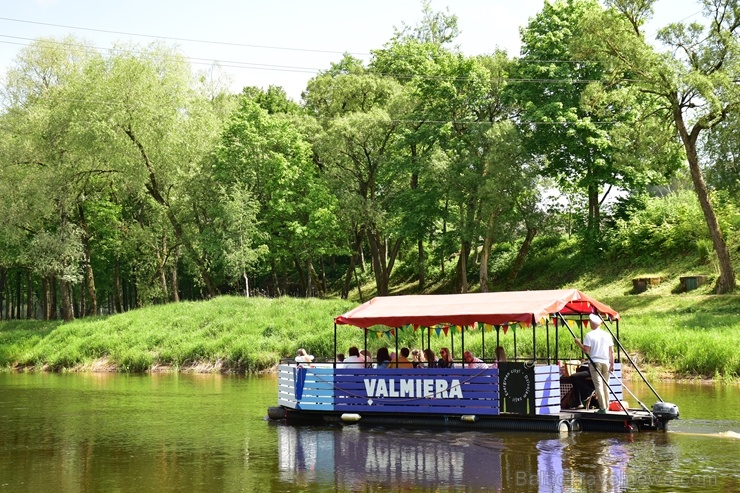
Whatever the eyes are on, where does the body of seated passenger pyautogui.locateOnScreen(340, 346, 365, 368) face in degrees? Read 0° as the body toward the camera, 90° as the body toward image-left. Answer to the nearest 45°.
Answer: approximately 180°

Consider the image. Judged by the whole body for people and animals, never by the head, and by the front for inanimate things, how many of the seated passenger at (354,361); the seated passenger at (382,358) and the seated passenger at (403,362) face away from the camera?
3

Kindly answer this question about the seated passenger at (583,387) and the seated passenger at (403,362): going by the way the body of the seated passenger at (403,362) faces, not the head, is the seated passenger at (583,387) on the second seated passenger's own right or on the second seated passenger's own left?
on the second seated passenger's own right

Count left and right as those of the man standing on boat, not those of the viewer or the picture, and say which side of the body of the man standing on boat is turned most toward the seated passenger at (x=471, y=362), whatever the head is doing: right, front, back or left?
front

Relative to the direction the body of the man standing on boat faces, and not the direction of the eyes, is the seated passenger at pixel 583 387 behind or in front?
in front

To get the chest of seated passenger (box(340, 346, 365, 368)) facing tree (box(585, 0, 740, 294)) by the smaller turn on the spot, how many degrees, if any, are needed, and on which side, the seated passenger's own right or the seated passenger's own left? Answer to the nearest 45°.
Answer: approximately 45° to the seated passenger's own right

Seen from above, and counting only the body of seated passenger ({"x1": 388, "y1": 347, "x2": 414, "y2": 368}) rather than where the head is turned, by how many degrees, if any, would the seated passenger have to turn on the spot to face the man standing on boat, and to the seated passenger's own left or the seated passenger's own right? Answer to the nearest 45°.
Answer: approximately 135° to the seated passenger's own right

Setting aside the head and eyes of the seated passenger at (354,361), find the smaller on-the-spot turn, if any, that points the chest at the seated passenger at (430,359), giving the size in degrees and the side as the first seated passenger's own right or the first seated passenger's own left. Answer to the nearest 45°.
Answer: approximately 135° to the first seated passenger's own right

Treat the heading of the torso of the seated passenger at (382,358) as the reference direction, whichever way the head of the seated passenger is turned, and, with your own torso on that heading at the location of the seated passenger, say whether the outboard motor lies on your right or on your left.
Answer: on your right

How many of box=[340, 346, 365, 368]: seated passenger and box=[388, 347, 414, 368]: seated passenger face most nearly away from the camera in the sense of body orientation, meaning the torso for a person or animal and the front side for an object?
2

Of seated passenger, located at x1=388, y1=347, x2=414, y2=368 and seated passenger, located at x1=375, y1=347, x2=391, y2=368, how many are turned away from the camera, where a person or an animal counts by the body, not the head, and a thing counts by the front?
2

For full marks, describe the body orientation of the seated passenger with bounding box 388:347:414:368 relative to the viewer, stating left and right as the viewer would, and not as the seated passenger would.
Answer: facing away from the viewer

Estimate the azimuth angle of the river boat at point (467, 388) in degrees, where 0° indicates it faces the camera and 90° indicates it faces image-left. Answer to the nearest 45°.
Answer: approximately 135°

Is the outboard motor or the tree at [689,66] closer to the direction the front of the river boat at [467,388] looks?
the tree

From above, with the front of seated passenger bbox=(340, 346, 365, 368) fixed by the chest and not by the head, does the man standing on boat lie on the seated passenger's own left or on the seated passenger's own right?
on the seated passenger's own right
